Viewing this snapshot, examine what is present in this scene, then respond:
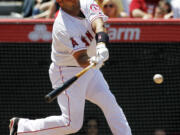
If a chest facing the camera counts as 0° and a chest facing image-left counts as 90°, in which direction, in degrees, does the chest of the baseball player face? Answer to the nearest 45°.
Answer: approximately 315°
